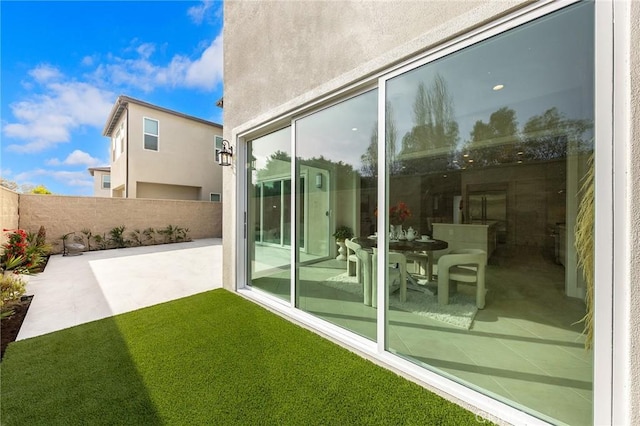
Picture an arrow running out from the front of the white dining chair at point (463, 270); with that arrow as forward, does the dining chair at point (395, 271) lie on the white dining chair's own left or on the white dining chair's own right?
on the white dining chair's own left

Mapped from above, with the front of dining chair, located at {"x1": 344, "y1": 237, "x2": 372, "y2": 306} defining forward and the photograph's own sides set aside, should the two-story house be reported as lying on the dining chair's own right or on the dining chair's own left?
on the dining chair's own left

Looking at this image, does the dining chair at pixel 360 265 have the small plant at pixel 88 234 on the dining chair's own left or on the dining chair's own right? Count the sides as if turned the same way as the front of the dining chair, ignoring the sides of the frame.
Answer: on the dining chair's own left

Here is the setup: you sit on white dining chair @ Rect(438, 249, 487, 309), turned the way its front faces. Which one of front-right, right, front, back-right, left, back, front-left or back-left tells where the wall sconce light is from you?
front-left

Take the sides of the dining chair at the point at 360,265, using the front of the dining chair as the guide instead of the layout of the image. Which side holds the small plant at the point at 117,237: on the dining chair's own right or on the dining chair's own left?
on the dining chair's own left

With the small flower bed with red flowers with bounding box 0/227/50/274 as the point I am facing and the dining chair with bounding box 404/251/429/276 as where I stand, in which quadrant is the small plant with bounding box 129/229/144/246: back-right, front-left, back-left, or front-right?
front-right

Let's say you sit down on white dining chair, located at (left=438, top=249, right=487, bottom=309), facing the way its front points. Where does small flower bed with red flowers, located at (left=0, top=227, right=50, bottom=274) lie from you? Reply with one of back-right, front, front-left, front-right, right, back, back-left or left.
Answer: front-left

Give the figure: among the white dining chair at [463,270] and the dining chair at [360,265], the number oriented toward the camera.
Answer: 0

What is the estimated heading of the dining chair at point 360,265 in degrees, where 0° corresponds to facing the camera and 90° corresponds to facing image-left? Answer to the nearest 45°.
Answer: approximately 225°

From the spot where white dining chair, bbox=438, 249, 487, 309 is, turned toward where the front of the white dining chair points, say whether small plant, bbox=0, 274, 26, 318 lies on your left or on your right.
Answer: on your left

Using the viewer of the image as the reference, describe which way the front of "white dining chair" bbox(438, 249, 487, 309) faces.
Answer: facing away from the viewer and to the left of the viewer

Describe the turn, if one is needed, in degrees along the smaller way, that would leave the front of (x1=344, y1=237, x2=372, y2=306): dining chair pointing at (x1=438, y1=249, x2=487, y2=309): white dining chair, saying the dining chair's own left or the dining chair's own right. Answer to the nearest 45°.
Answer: approximately 45° to the dining chair's own right

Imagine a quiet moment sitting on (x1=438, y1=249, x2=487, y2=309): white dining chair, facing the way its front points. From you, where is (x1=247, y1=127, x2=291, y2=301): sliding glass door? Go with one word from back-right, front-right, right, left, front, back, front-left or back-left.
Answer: front-left
